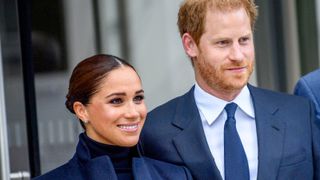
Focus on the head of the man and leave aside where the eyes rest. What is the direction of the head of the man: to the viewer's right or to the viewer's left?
to the viewer's right

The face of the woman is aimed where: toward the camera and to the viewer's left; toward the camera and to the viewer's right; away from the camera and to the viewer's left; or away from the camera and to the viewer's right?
toward the camera and to the viewer's right

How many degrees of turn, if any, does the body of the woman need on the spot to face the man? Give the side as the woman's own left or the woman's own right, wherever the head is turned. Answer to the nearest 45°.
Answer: approximately 45° to the woman's own left

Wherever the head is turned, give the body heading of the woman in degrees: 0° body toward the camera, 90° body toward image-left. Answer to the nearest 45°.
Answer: approximately 315°
